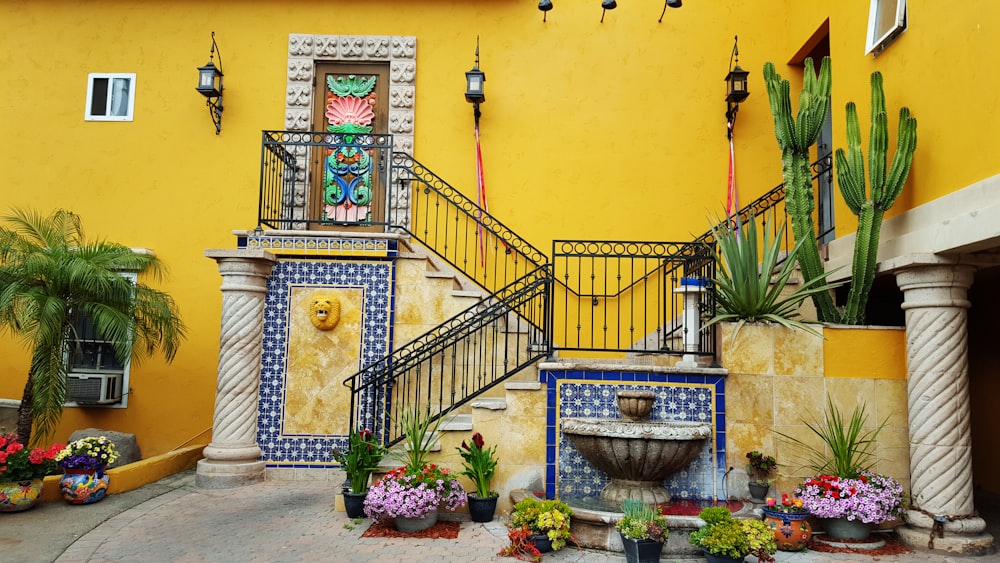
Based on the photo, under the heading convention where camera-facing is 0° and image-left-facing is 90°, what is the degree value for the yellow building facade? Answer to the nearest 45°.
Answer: approximately 0°

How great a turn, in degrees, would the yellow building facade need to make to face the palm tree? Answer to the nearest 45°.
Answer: approximately 45° to its right

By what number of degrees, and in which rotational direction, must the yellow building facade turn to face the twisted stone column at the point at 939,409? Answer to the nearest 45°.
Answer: approximately 45° to its left
